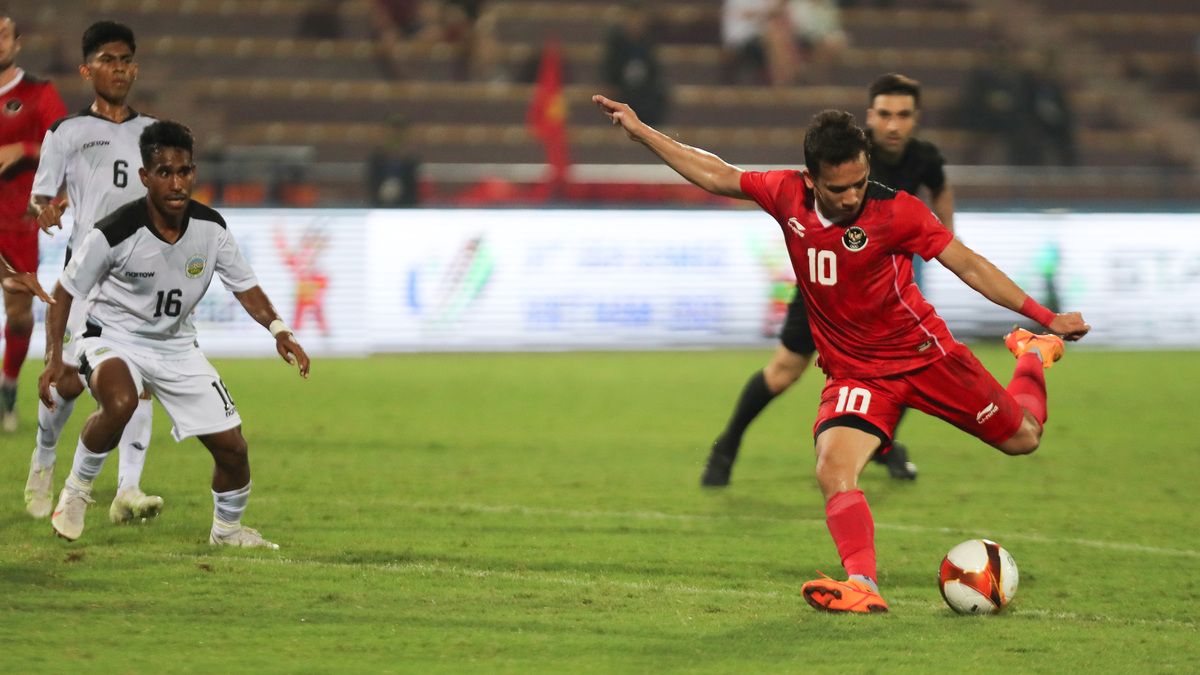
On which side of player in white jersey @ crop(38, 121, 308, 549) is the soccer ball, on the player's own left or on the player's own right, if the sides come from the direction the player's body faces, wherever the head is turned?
on the player's own left

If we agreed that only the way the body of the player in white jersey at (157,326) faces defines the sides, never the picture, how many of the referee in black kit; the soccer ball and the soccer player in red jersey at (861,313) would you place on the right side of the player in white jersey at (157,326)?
0

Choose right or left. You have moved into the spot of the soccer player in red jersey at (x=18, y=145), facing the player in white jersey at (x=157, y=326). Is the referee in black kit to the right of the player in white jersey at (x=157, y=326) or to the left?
left

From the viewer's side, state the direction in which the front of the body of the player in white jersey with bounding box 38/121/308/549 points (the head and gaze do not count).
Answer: toward the camera

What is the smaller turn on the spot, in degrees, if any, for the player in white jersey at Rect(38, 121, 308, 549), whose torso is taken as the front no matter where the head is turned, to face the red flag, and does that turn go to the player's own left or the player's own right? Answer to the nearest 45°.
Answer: approximately 180°

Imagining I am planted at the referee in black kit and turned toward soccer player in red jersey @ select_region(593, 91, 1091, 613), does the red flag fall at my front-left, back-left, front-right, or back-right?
back-right

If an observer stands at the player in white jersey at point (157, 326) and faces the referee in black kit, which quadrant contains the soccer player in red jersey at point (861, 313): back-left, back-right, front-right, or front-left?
front-right

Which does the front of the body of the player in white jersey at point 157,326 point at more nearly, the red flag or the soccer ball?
the soccer ball

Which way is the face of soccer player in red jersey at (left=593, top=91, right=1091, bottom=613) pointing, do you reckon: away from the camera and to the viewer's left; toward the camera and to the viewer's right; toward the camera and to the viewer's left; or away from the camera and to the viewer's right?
toward the camera and to the viewer's right

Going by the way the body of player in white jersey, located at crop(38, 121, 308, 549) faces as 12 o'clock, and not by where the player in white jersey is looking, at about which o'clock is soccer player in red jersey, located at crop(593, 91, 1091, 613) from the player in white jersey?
The soccer player in red jersey is roughly at 10 o'clock from the player in white jersey.

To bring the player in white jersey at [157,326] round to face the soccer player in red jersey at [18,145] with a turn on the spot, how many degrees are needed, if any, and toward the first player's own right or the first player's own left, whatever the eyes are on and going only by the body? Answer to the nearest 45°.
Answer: approximately 180°

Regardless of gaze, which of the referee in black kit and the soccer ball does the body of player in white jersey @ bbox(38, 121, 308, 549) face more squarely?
the soccer ball

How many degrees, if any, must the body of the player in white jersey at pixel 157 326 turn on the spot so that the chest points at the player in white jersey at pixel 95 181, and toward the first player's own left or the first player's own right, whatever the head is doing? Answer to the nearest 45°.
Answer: approximately 180°

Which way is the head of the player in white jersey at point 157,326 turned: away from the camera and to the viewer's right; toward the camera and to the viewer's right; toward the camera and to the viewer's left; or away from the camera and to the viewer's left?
toward the camera and to the viewer's right

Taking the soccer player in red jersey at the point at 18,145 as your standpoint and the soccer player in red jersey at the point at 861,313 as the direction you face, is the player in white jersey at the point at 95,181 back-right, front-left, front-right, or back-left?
front-right

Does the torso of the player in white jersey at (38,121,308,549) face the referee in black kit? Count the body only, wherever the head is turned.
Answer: no

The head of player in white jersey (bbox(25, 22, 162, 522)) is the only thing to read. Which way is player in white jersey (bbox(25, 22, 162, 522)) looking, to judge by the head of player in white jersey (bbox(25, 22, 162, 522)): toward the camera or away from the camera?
toward the camera
